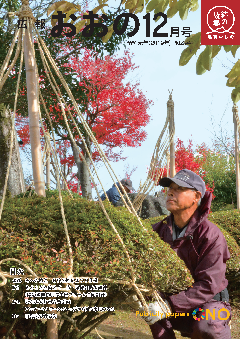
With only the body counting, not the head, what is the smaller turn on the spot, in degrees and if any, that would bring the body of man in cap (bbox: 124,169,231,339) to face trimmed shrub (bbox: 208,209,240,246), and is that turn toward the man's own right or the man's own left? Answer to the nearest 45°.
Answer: approximately 135° to the man's own right

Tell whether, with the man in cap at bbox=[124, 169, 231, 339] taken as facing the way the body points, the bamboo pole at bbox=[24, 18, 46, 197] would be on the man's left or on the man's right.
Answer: on the man's right

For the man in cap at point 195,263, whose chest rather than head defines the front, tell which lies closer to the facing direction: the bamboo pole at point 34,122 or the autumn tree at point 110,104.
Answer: the bamboo pole

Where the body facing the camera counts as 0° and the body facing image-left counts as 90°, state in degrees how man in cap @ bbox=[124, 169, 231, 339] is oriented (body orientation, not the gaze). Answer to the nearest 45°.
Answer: approximately 45°

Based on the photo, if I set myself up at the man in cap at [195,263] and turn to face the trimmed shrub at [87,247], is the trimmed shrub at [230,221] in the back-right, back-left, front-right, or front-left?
back-right

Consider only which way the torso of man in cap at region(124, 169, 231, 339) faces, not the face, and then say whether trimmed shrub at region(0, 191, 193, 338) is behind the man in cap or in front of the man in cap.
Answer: in front
